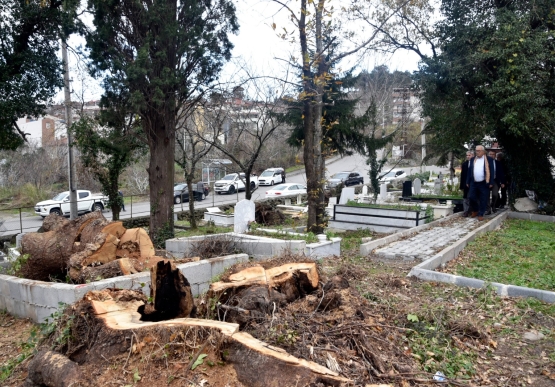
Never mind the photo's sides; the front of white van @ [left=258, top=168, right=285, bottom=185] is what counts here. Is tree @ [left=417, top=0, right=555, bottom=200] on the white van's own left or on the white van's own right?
on the white van's own left

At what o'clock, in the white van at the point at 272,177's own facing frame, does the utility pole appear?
The utility pole is roughly at 11 o'clock from the white van.

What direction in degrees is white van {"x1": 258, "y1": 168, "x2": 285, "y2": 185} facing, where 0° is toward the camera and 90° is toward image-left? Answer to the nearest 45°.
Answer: approximately 45°

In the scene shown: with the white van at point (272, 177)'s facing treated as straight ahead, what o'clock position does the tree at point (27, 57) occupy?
The tree is roughly at 11 o'clock from the white van.

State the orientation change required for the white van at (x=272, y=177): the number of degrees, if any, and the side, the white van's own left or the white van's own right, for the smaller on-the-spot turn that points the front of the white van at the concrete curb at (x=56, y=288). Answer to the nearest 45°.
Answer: approximately 45° to the white van's own left
